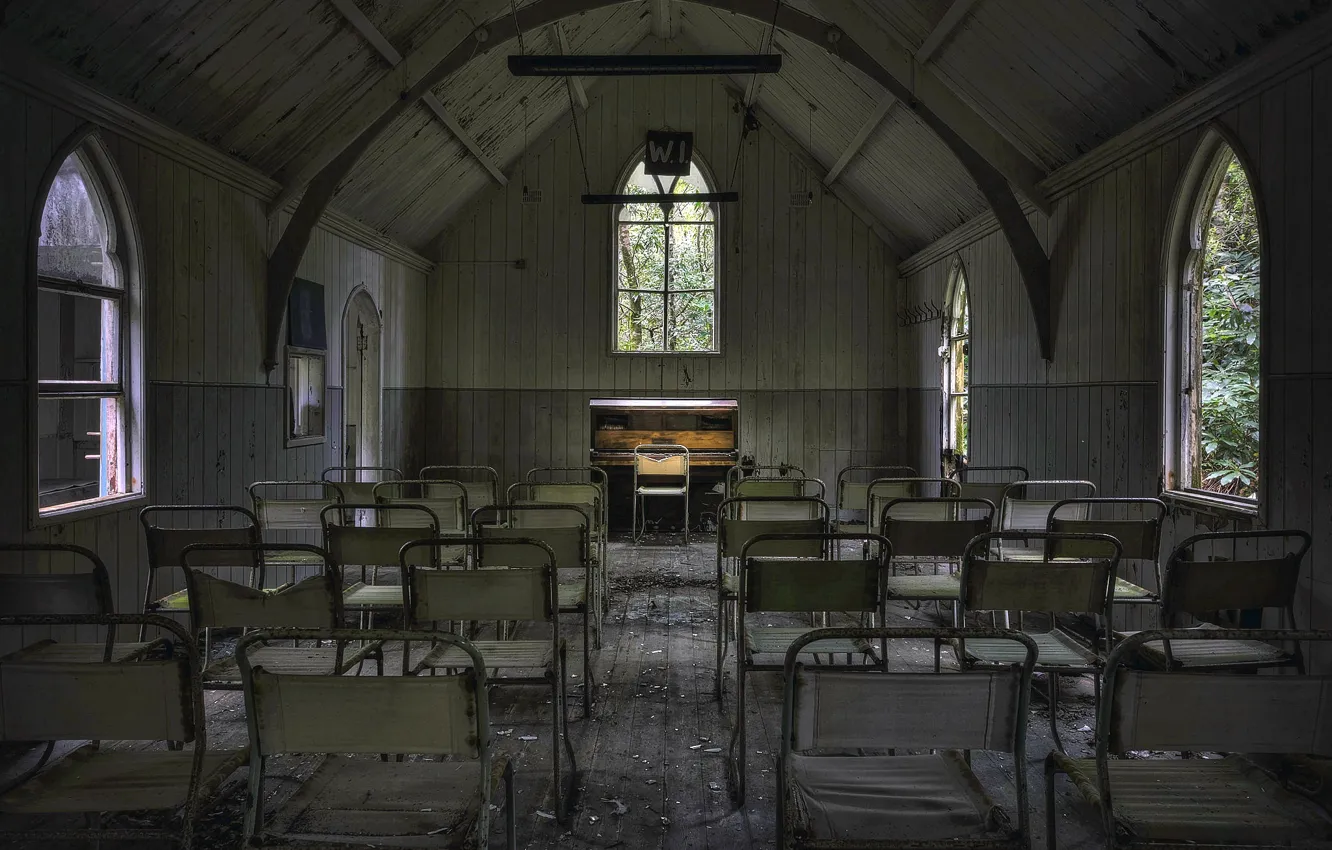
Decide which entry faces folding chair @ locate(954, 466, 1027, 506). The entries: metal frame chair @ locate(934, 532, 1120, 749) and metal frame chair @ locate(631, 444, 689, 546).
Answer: the metal frame chair @ locate(934, 532, 1120, 749)

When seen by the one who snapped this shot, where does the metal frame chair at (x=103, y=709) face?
facing away from the viewer and to the right of the viewer

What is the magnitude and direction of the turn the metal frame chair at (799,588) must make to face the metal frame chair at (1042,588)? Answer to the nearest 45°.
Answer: approximately 90° to its right

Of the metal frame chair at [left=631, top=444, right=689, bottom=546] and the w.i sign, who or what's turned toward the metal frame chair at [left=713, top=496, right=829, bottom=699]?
the w.i sign

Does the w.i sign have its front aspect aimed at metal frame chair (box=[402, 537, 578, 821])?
yes

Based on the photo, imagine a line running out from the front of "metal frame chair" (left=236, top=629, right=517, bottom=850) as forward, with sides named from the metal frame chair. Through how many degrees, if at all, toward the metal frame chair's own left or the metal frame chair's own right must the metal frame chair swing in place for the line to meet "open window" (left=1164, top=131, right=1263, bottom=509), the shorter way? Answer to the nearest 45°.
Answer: approximately 90° to the metal frame chair's own right

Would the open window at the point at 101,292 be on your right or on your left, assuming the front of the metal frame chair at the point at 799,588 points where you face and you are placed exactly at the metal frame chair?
on your left

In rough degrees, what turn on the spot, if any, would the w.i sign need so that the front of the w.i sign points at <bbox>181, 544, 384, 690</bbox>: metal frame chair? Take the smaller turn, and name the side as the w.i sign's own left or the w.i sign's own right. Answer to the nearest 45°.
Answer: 0° — it already faces it

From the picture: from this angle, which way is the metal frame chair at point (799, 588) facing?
away from the camera

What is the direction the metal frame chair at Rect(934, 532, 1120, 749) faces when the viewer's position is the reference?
facing away from the viewer

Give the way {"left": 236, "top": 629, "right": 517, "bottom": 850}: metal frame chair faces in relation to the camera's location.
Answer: facing away from the viewer

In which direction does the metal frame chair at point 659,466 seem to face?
away from the camera

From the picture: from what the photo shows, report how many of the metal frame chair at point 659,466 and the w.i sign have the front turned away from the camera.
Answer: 1
